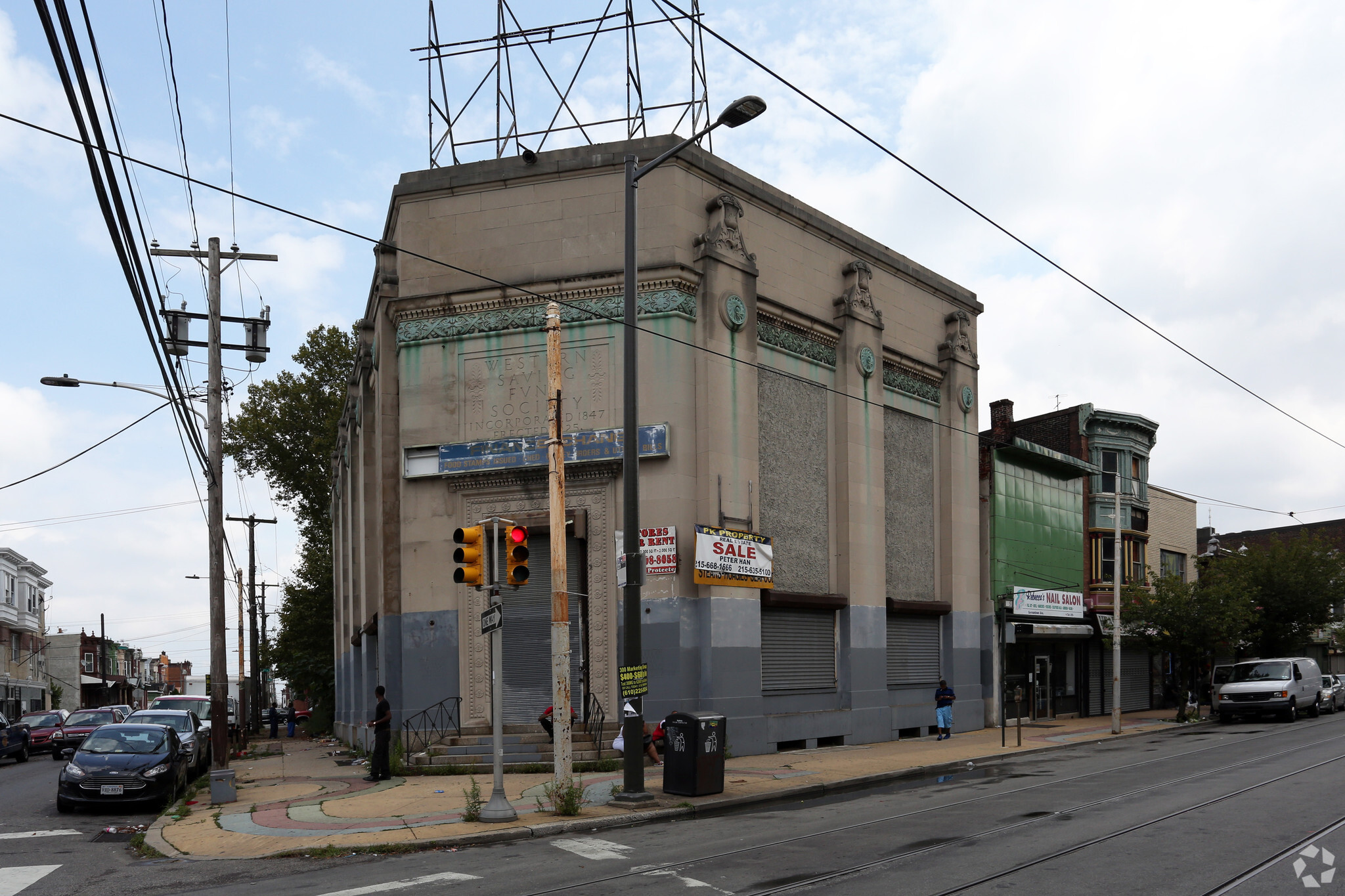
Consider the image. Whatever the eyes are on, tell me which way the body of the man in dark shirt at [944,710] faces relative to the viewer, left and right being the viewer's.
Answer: facing the viewer and to the left of the viewer

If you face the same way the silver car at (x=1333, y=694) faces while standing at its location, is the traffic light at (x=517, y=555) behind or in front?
in front

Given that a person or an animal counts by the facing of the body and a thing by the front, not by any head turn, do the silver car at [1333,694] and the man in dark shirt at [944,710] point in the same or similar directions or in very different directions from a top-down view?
same or similar directions

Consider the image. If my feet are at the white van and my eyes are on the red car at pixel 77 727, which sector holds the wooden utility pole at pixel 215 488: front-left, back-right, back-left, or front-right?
front-left

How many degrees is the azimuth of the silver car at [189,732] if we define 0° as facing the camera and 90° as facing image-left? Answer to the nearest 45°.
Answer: approximately 0°

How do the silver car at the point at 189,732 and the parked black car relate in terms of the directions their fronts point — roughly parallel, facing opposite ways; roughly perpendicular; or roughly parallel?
roughly parallel

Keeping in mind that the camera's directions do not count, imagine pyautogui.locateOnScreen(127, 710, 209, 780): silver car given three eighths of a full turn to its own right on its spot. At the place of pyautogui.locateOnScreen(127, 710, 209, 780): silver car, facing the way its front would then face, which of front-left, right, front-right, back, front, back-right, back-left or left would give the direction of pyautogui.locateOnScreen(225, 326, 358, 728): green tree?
front-right

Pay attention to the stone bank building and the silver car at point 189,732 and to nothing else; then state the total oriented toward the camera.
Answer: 2

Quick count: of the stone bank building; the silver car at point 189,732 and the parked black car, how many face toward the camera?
3

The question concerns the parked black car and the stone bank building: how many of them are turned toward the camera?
2

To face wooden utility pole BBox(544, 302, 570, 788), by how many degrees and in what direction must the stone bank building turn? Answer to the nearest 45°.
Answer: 0° — it already faces it

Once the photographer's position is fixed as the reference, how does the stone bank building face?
facing the viewer

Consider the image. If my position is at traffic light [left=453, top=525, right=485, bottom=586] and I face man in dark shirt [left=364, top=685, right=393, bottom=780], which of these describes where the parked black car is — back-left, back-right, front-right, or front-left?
front-left
